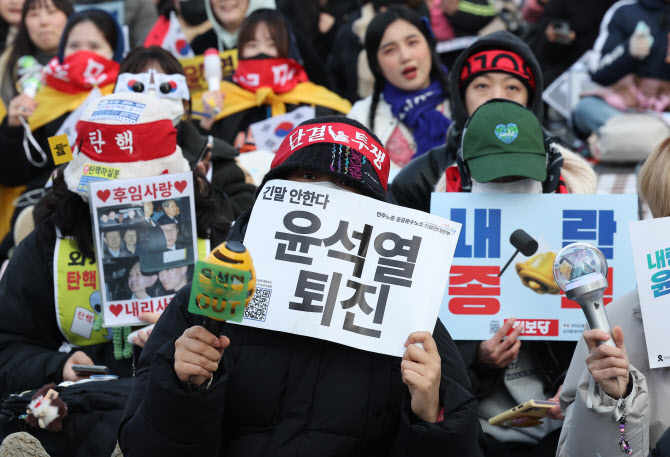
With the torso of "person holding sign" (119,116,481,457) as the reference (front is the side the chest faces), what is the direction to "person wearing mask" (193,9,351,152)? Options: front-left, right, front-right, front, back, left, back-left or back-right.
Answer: back

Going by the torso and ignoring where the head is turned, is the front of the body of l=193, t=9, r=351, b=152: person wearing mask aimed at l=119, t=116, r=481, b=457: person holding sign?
yes

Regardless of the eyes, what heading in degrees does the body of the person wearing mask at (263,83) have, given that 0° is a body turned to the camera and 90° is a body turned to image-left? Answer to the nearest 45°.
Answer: approximately 0°

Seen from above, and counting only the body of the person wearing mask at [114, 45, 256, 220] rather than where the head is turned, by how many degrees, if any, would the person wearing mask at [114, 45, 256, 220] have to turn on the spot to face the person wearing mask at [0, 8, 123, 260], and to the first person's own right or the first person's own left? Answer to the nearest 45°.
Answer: approximately 135° to the first person's own right

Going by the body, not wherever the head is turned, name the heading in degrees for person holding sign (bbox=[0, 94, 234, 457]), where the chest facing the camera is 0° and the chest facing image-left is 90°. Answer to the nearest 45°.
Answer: approximately 0°

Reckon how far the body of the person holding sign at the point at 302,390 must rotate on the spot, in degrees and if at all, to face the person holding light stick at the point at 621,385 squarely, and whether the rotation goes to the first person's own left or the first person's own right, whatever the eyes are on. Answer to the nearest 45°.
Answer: approximately 90° to the first person's own left

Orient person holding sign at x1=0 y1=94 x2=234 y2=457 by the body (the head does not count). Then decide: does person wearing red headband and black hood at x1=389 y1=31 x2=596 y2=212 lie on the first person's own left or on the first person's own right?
on the first person's own left

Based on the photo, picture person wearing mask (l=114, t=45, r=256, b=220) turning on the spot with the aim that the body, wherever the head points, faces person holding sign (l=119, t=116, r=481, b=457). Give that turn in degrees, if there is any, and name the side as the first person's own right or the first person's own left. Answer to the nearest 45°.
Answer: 0° — they already face them
